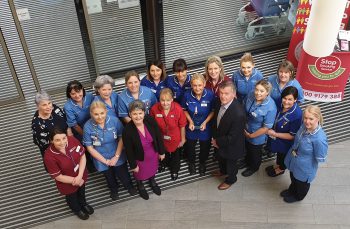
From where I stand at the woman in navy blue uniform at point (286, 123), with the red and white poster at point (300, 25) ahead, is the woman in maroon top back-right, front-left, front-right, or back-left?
back-left

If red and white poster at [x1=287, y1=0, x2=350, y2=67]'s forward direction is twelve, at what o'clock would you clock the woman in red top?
The woman in red top is roughly at 1 o'clock from the red and white poster.

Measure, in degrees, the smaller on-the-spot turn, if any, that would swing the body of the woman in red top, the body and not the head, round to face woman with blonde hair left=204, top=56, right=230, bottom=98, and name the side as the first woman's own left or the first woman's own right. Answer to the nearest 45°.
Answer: approximately 135° to the first woman's own left

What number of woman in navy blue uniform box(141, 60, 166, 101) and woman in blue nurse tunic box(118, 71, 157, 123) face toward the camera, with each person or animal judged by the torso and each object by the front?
2

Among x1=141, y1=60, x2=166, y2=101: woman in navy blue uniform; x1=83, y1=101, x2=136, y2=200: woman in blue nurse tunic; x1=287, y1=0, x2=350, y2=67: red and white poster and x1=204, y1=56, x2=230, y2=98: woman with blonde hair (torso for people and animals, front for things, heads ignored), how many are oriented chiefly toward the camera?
4

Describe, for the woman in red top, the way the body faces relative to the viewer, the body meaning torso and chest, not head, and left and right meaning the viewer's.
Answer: facing the viewer

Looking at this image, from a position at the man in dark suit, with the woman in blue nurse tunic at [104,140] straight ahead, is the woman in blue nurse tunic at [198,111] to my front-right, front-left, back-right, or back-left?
front-right

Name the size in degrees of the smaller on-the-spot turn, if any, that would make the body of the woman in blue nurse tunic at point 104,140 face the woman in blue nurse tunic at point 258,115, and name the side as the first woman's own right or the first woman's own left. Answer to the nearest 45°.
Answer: approximately 90° to the first woman's own left

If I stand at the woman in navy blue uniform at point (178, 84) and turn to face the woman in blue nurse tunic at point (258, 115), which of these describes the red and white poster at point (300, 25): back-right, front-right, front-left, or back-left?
front-left

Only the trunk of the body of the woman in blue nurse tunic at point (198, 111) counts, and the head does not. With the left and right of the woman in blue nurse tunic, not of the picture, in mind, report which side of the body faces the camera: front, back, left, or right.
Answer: front
